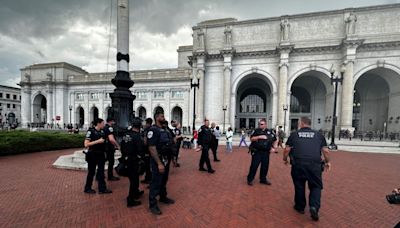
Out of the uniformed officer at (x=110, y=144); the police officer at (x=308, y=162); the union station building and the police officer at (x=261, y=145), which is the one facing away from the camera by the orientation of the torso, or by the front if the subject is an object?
the police officer at (x=308, y=162)

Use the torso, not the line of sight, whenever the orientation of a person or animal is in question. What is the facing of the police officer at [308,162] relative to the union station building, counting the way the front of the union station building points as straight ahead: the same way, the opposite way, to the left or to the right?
the opposite way

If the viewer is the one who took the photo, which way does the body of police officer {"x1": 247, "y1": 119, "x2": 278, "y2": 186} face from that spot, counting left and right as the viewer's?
facing the viewer

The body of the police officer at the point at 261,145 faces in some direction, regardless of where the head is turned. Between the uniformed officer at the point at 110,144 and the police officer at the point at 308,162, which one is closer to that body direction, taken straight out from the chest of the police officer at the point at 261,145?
the police officer

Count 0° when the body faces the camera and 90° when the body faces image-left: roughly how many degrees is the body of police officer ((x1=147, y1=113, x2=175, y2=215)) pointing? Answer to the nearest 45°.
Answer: approximately 315°

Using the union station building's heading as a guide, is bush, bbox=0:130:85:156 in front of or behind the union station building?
in front

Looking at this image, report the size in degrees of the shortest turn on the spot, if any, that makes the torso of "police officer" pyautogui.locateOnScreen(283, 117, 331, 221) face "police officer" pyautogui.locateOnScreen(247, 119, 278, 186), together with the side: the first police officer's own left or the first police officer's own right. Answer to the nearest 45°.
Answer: approximately 45° to the first police officer's own left

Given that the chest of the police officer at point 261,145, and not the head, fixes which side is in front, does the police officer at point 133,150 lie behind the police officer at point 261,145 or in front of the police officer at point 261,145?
in front

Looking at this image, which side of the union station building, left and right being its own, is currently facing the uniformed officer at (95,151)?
front

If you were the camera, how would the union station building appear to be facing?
facing the viewer and to the left of the viewer

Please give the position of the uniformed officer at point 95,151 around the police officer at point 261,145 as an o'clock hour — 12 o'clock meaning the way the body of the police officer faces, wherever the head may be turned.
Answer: The uniformed officer is roughly at 2 o'clock from the police officer.

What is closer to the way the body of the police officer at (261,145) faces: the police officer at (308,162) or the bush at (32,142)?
the police officer

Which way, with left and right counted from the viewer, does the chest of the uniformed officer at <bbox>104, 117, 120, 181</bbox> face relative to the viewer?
facing to the right of the viewer
